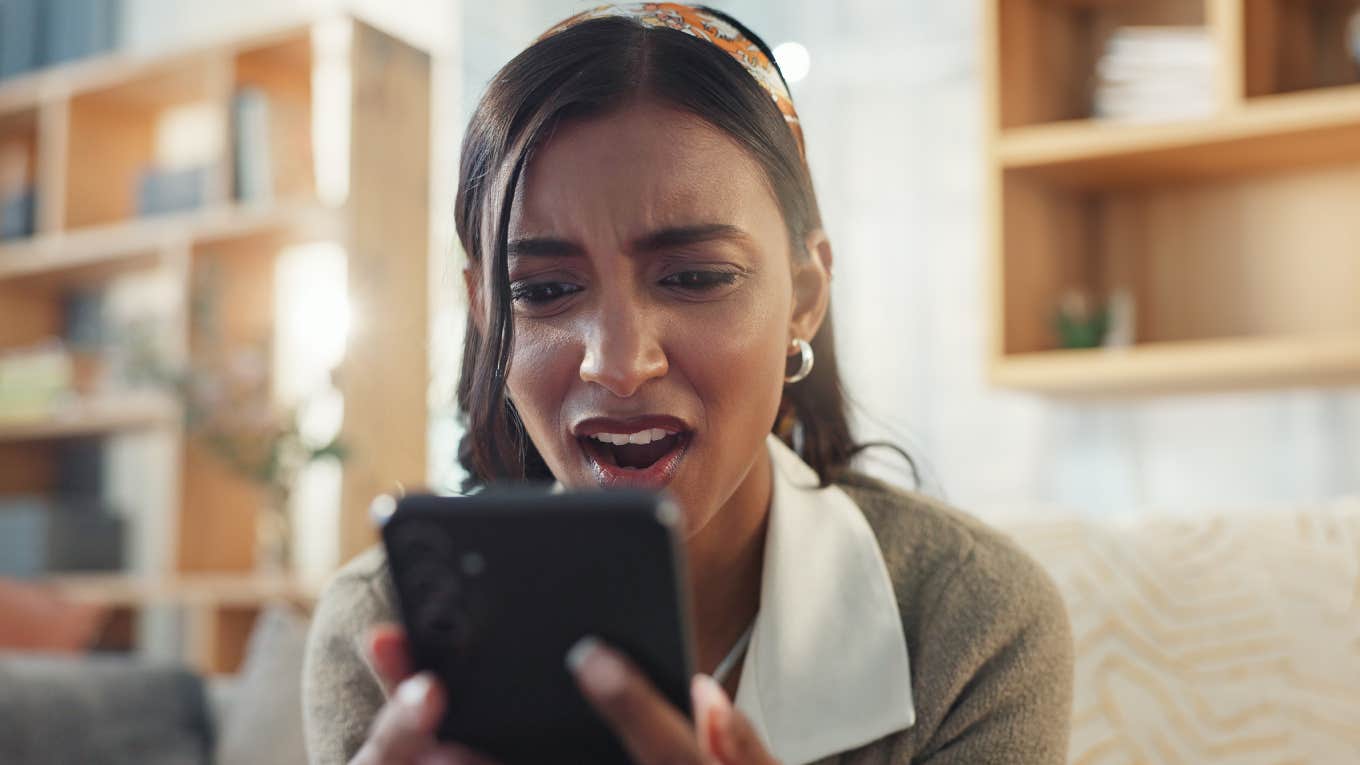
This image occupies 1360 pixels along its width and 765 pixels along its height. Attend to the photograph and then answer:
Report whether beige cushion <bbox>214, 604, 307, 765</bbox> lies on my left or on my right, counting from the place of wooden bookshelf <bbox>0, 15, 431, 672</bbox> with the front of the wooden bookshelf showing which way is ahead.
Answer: on my left

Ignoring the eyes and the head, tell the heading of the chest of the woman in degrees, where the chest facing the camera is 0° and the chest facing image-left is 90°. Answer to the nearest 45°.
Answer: approximately 0°

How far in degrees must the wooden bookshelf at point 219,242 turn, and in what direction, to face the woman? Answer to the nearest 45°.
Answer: approximately 45° to its left

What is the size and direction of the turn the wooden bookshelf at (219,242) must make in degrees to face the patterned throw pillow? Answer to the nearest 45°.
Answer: approximately 45° to its left

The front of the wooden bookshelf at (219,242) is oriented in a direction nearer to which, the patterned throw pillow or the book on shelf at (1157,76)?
the patterned throw pillow

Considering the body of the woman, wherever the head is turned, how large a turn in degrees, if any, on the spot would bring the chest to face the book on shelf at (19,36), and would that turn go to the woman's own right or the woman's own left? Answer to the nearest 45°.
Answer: approximately 135° to the woman's own right

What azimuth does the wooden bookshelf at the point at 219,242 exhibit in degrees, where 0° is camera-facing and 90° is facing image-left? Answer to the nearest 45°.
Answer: approximately 45°
